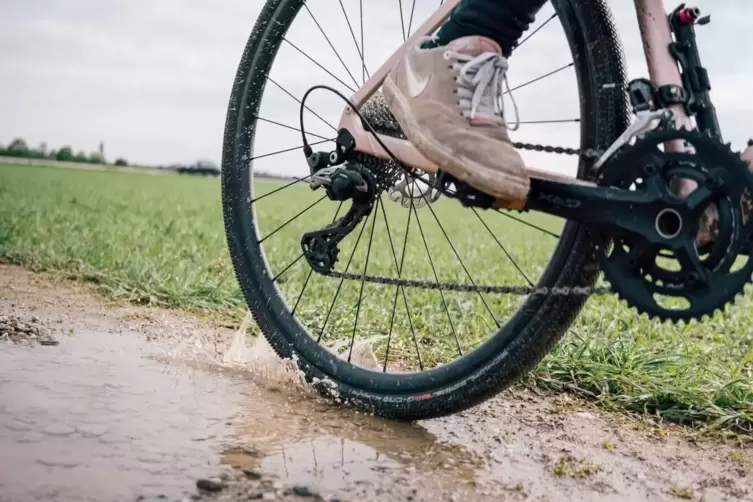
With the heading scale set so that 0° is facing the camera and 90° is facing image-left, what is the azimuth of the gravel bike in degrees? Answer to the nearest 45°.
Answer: approximately 315°
